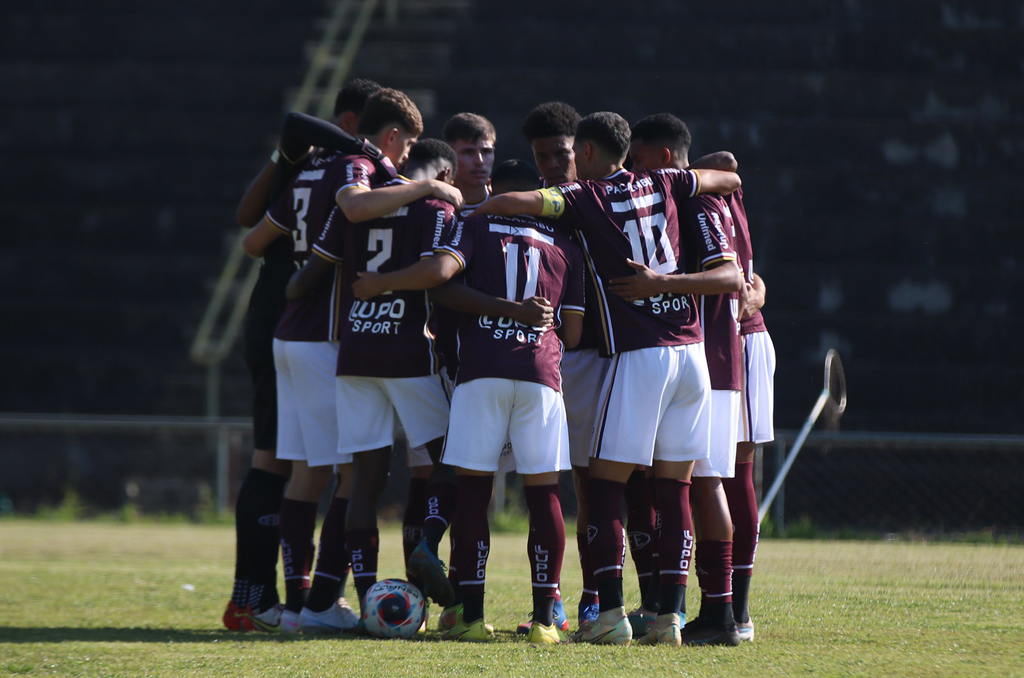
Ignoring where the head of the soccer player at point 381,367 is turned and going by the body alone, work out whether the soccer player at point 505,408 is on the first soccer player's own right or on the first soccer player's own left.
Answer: on the first soccer player's own right

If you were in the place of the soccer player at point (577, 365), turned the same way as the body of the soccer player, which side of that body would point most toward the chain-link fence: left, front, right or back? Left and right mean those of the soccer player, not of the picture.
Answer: back

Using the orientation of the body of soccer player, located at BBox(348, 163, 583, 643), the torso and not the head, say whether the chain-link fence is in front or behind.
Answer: in front

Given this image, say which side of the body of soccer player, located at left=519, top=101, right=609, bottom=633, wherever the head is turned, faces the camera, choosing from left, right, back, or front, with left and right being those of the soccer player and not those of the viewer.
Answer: front

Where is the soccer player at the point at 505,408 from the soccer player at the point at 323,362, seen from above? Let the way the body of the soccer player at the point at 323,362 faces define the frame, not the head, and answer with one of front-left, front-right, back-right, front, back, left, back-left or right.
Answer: right

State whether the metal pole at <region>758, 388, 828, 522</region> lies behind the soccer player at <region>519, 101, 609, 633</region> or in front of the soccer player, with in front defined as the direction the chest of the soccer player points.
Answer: behind

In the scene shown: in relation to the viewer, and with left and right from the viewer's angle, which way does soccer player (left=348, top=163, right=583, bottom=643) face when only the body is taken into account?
facing away from the viewer

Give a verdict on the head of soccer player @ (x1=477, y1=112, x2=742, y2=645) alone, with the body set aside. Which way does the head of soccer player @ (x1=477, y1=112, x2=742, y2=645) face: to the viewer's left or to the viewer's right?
to the viewer's left

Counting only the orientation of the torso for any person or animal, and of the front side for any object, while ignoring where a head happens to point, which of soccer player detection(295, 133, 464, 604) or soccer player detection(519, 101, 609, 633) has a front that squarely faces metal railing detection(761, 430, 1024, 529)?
soccer player detection(295, 133, 464, 604)

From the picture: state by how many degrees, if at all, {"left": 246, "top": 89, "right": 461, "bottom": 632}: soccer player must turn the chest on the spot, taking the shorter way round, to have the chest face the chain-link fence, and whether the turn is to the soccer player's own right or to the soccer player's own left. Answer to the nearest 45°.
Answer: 0° — they already face it

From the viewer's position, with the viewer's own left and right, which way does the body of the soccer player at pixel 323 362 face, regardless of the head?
facing away from the viewer and to the right of the viewer

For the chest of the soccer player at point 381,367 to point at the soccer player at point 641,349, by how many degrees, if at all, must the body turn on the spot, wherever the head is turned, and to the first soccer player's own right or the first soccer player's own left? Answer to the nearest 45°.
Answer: approximately 45° to the first soccer player's own right

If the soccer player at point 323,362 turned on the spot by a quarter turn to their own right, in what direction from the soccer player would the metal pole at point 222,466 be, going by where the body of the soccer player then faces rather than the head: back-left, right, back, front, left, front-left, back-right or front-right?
back-left
